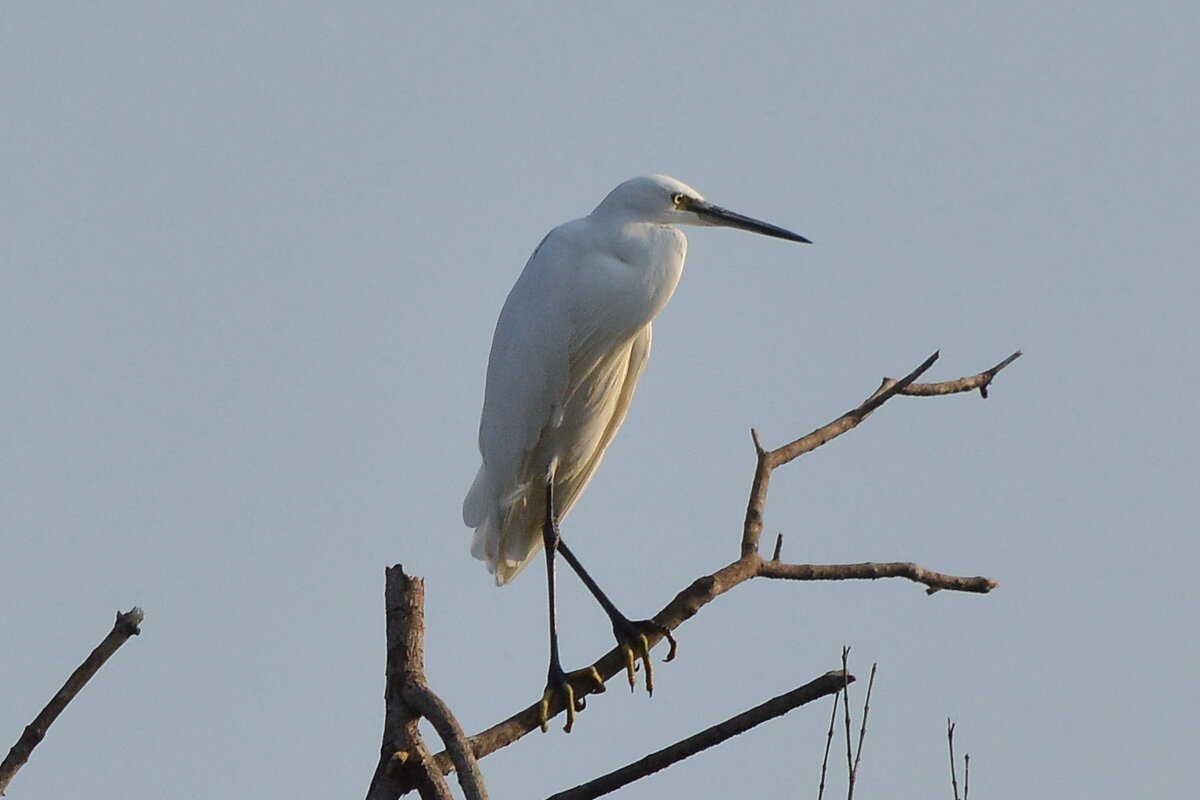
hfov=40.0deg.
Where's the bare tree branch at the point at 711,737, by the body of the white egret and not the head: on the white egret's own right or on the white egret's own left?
on the white egret's own right

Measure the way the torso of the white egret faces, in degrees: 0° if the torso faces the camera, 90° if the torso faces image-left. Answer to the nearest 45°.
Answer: approximately 270°
